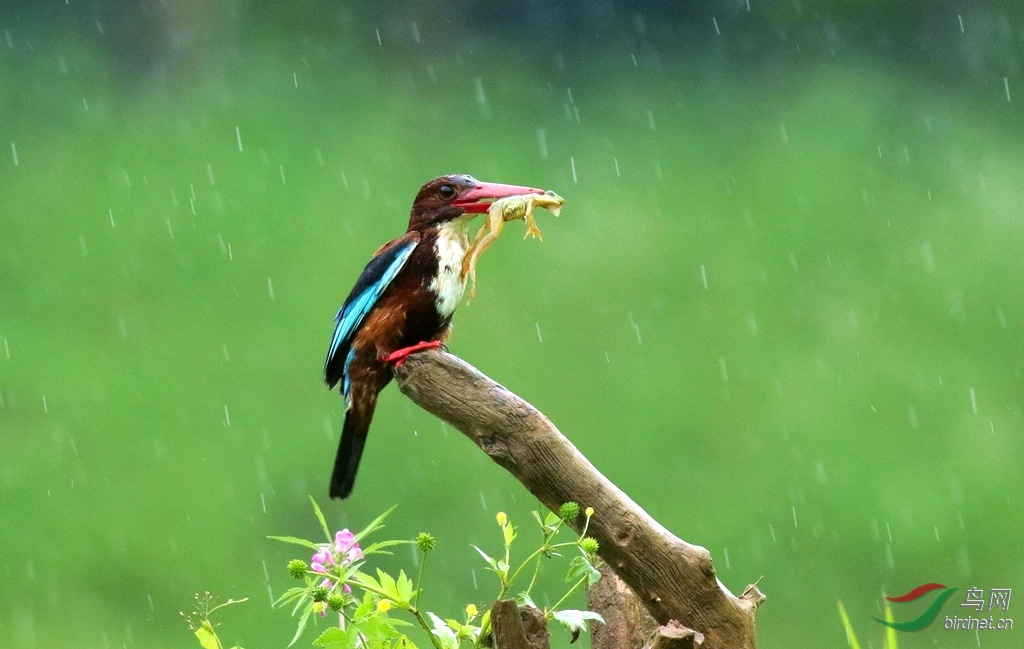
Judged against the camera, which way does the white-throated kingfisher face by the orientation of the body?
to the viewer's right

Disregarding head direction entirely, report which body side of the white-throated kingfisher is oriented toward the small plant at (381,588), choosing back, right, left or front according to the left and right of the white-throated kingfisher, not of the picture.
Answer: right
